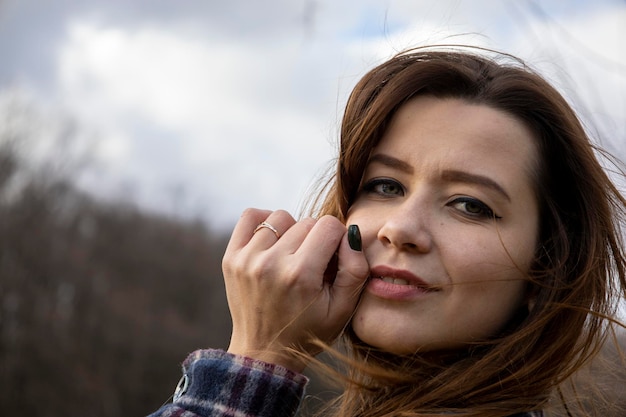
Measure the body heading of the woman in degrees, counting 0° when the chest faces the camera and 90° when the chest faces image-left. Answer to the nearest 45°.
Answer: approximately 45°
